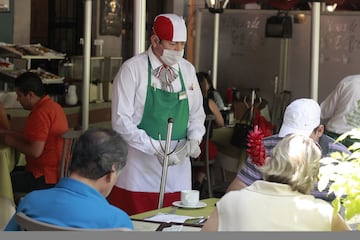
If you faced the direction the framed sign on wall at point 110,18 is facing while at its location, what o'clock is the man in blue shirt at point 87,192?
The man in blue shirt is roughly at 12 o'clock from the framed sign on wall.

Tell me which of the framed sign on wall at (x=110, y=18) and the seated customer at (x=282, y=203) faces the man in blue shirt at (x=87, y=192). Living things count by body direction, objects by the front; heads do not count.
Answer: the framed sign on wall

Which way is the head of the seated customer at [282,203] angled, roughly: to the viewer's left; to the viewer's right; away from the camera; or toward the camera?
away from the camera

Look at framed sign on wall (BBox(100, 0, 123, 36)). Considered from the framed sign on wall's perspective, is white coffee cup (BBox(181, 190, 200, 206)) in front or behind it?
in front

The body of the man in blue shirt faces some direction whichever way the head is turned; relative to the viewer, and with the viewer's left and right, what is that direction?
facing away from the viewer and to the right of the viewer

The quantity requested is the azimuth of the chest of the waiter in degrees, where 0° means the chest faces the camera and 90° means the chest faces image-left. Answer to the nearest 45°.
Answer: approximately 315°

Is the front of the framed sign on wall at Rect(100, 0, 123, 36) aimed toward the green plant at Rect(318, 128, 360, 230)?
yes

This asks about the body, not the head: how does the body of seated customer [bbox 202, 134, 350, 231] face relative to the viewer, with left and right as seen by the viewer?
facing away from the viewer

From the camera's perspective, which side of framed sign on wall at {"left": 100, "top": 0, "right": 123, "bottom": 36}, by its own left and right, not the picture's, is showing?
front

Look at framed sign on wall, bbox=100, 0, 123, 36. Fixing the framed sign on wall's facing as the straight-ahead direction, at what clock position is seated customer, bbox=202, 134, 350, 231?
The seated customer is roughly at 12 o'clock from the framed sign on wall.
